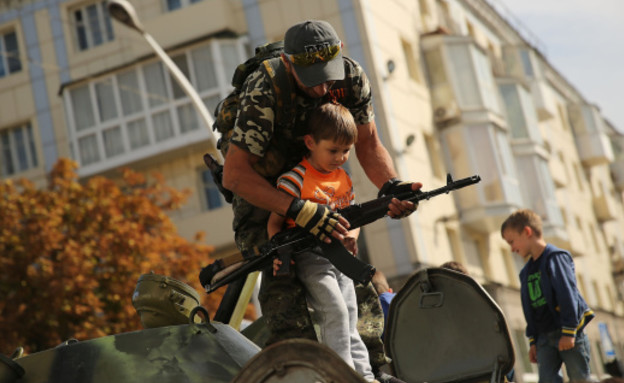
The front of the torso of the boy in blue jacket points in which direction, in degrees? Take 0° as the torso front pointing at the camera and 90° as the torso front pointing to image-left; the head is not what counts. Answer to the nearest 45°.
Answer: approximately 45°

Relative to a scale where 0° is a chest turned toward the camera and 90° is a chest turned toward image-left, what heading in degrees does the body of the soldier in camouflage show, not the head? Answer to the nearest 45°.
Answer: approximately 315°

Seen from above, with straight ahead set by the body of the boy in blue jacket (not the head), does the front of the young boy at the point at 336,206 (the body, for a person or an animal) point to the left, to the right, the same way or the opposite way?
to the left

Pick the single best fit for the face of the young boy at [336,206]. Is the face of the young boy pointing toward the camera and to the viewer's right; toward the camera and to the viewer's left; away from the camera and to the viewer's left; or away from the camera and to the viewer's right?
toward the camera and to the viewer's right

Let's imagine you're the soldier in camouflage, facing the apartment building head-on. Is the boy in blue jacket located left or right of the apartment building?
right
